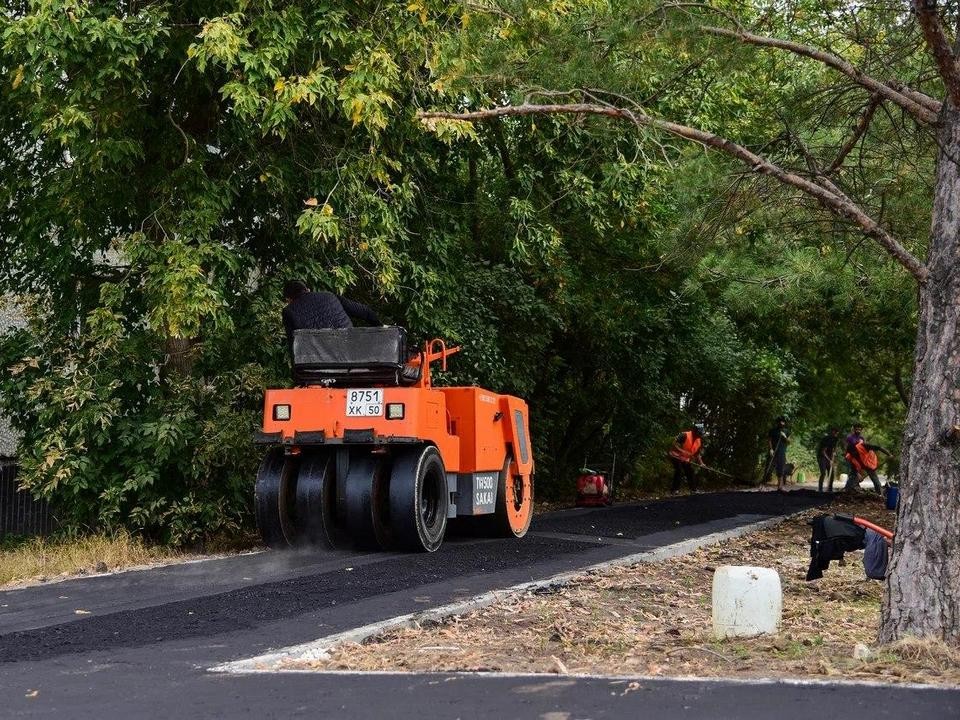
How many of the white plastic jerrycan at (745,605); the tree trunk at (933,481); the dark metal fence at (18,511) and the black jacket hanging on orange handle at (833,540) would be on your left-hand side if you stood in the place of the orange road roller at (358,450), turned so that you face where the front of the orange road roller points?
1

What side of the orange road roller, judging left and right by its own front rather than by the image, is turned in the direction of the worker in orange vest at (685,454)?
front

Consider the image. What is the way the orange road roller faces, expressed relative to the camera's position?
facing away from the viewer and to the right of the viewer

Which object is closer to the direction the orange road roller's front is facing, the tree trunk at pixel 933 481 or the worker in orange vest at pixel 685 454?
the worker in orange vest

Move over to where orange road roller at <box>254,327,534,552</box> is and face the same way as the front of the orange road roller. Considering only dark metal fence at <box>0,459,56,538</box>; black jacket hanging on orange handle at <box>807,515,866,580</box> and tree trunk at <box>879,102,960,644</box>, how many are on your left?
1

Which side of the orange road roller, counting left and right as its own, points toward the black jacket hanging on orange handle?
right

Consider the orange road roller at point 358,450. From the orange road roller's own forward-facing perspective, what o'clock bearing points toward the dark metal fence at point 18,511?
The dark metal fence is roughly at 9 o'clock from the orange road roller.

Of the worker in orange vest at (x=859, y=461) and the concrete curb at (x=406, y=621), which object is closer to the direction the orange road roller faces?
the worker in orange vest

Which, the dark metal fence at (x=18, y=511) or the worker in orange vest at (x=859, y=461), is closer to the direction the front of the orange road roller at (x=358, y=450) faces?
the worker in orange vest

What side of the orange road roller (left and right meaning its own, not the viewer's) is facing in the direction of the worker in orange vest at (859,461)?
front

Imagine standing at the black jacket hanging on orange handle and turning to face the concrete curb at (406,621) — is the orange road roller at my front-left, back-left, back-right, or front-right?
front-right

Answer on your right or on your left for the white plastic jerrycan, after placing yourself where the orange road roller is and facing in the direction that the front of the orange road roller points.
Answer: on your right

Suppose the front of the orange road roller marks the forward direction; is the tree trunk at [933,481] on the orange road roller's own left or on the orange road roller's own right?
on the orange road roller's own right
